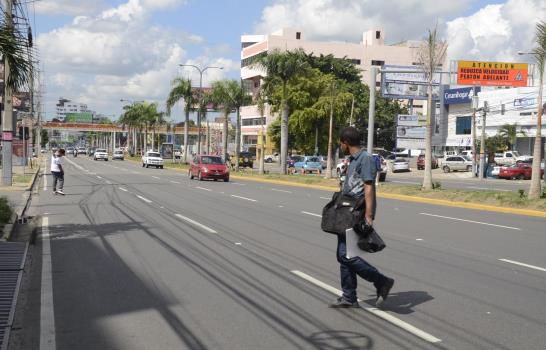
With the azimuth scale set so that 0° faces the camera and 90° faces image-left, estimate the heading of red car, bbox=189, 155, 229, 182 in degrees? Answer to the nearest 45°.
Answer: approximately 315°

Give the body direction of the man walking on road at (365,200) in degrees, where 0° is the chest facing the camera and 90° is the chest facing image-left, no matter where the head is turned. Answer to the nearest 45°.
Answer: approximately 90°

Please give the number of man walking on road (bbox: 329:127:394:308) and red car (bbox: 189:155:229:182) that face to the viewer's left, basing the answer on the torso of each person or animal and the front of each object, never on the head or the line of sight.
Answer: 1

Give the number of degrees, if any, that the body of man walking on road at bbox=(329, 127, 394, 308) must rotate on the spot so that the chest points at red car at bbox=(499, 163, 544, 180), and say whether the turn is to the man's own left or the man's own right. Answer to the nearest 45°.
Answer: approximately 90° to the man's own right

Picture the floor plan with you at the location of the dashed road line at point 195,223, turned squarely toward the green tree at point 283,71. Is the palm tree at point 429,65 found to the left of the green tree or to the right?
right
